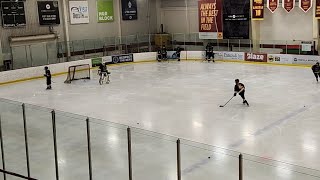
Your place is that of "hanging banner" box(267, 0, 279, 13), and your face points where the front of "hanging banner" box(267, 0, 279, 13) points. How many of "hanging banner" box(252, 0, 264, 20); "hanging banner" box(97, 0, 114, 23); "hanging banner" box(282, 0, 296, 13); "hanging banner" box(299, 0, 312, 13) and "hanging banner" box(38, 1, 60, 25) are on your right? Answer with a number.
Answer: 3

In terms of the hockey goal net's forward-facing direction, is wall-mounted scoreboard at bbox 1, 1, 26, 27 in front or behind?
behind

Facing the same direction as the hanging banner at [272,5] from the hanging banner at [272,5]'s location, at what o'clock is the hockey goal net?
The hockey goal net is roughly at 2 o'clock from the hanging banner.

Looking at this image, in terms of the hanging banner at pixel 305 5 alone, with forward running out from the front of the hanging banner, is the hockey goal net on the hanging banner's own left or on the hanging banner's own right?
on the hanging banner's own right

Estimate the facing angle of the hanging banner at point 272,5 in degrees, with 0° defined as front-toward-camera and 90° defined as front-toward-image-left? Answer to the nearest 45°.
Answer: approximately 0°

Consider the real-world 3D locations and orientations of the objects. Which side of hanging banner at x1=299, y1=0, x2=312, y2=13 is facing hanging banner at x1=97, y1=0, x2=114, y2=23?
right

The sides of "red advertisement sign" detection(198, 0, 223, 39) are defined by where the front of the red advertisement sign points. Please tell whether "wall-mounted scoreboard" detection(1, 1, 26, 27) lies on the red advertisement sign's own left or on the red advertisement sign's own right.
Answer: on the red advertisement sign's own right
